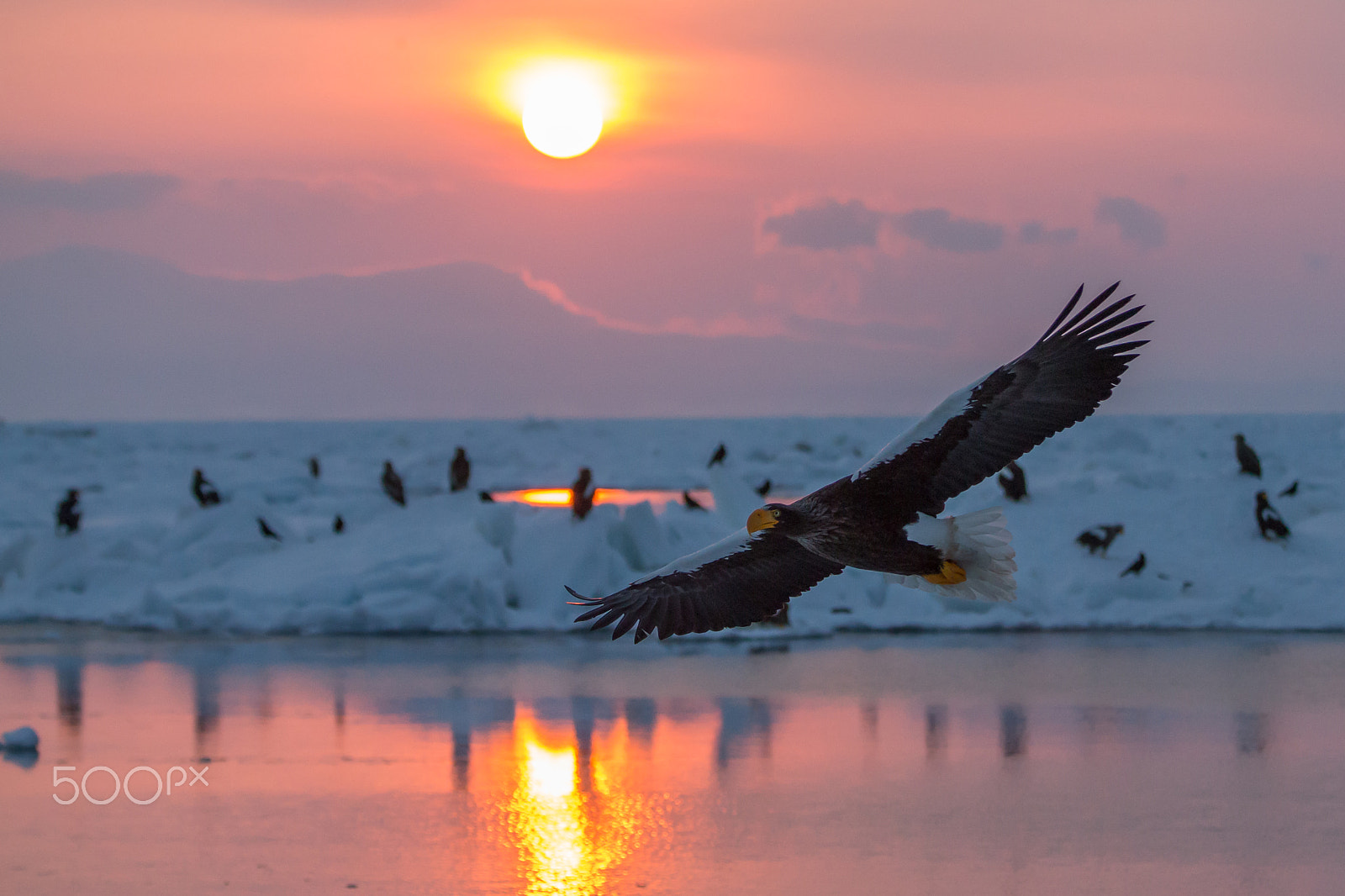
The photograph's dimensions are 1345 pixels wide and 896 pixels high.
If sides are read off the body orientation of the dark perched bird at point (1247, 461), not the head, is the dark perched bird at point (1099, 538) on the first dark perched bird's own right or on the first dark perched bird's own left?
on the first dark perched bird's own left

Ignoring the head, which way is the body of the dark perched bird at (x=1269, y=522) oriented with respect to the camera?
to the viewer's left

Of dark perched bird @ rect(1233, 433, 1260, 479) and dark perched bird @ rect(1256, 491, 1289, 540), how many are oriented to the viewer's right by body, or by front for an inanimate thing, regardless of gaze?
0

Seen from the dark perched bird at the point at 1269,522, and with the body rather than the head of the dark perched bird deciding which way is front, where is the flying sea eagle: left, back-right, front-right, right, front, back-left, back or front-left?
left

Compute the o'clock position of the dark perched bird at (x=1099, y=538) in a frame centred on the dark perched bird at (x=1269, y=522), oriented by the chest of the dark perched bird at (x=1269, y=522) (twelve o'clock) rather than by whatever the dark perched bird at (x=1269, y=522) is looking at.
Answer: the dark perched bird at (x=1099, y=538) is roughly at 11 o'clock from the dark perched bird at (x=1269, y=522).

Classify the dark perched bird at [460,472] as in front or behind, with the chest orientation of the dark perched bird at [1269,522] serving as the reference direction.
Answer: in front

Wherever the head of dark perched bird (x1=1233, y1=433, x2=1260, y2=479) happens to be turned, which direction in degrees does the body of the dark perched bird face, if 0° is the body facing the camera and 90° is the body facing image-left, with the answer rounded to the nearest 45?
approximately 90°

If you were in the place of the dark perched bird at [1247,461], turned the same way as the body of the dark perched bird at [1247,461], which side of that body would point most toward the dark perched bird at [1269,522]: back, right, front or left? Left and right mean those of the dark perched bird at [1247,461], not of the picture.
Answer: left
